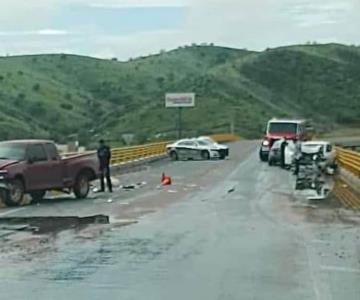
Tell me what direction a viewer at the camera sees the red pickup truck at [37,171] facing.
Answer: facing the viewer and to the left of the viewer

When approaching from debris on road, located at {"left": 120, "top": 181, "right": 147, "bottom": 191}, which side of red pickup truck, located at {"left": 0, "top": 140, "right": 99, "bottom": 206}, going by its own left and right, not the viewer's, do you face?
back

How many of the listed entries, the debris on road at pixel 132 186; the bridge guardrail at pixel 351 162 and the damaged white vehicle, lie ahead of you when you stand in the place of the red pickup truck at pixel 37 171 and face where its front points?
0

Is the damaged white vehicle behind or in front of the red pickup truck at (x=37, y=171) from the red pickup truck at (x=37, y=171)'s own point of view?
behind
